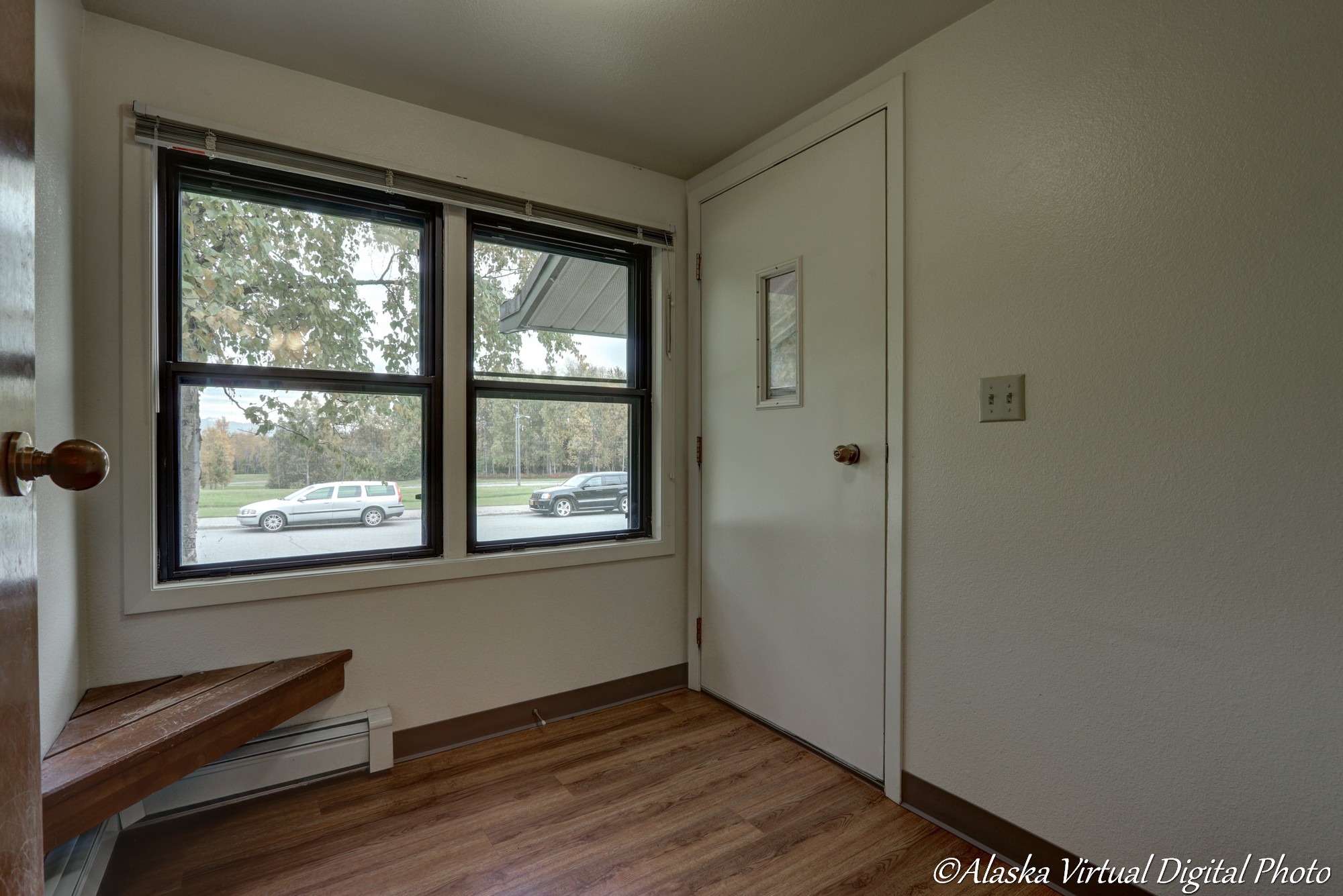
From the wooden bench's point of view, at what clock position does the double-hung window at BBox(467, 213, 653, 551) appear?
The double-hung window is roughly at 10 o'clock from the wooden bench.

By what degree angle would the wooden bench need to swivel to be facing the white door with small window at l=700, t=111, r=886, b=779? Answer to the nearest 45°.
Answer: approximately 45° to its left

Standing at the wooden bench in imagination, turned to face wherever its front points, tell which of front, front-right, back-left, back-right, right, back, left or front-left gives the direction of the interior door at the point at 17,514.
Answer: front-right

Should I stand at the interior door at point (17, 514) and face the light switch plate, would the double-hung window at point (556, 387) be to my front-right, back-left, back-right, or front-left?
front-left

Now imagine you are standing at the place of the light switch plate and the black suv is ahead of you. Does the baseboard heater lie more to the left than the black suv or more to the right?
left

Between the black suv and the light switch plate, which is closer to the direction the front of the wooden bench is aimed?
the light switch plate

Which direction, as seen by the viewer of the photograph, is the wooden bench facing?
facing the viewer and to the right of the viewer

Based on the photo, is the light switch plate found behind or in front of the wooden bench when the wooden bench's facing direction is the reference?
in front

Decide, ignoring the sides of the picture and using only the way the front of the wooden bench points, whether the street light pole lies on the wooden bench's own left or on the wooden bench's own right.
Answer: on the wooden bench's own left
